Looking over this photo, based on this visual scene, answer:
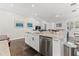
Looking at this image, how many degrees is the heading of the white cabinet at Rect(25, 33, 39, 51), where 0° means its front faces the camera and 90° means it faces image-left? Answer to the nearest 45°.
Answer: approximately 45°

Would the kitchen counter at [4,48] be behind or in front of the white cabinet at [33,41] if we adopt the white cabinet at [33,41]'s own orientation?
in front
